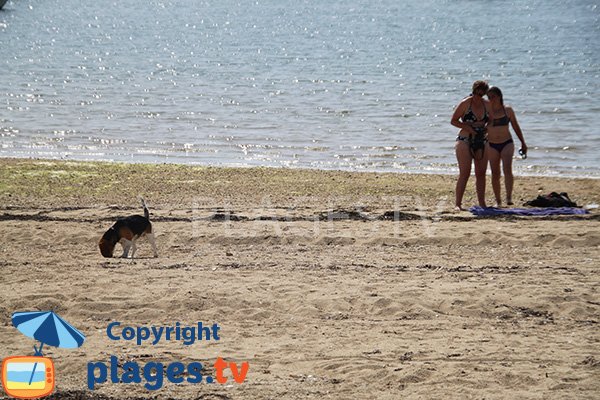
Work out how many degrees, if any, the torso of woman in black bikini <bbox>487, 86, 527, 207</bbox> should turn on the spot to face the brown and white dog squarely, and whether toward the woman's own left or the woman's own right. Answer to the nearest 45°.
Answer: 0° — they already face it

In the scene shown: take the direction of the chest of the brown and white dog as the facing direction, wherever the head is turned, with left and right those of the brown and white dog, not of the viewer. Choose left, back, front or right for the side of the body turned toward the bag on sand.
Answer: back

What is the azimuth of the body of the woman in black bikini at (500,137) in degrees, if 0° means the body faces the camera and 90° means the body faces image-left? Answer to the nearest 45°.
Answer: approximately 45°

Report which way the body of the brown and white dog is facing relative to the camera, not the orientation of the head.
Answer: to the viewer's left

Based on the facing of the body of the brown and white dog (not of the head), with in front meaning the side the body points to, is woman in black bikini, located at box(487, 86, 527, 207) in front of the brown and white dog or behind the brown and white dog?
behind
